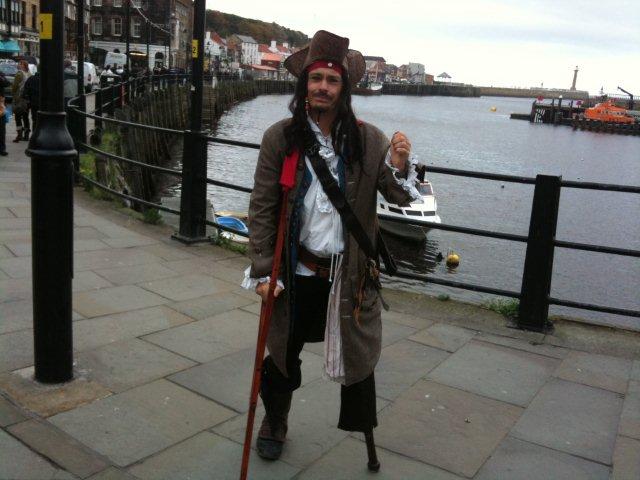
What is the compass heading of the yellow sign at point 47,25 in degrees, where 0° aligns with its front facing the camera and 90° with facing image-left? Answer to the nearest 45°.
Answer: approximately 0°

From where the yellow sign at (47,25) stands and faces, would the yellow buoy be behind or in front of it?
behind

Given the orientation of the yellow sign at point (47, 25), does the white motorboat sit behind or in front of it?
behind

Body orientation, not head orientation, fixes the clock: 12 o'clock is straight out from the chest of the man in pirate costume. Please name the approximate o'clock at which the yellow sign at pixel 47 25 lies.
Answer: The yellow sign is roughly at 4 o'clock from the man in pirate costume.

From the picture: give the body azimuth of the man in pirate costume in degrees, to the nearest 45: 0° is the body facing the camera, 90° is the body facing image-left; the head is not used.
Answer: approximately 0°

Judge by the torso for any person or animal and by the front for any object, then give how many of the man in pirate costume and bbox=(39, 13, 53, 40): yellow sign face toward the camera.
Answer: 2

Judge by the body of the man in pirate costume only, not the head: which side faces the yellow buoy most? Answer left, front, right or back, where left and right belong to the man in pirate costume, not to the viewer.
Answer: back
